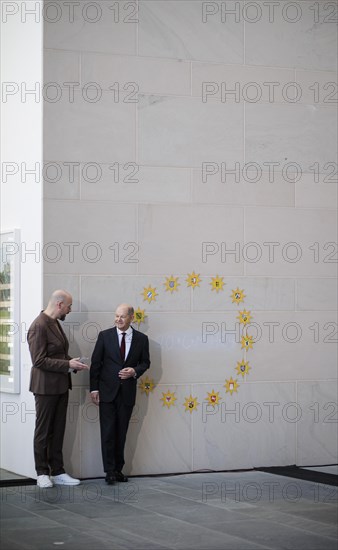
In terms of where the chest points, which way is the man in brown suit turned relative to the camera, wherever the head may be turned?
to the viewer's right

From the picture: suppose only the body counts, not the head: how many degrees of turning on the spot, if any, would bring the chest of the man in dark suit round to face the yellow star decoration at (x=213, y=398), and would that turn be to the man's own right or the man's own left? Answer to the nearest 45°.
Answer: approximately 135° to the man's own left

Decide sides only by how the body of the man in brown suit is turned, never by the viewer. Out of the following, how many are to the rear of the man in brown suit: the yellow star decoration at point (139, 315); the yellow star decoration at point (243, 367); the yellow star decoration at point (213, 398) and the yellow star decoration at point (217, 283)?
0

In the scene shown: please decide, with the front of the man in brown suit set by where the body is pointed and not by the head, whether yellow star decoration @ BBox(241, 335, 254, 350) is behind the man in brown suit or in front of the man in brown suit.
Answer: in front

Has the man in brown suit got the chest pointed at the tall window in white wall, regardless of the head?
no

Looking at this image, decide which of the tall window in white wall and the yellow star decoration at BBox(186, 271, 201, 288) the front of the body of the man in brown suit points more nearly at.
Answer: the yellow star decoration

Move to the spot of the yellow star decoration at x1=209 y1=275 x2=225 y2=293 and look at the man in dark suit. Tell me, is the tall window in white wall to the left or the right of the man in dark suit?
right

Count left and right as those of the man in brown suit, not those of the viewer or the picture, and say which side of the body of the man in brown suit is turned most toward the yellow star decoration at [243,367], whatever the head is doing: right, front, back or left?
front

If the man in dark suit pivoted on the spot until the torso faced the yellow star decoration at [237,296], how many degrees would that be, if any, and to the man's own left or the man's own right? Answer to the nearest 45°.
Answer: approximately 135° to the man's own left

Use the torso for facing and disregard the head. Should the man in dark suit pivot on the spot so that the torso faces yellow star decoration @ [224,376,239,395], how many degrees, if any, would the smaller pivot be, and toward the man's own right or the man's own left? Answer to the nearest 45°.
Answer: approximately 135° to the man's own left

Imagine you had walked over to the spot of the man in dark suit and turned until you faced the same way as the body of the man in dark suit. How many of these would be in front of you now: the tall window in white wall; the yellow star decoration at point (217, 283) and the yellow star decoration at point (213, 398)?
0

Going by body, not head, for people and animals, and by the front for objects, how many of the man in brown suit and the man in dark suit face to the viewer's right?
1

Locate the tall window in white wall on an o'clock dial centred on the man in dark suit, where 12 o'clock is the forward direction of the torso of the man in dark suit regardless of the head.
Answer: The tall window in white wall is roughly at 4 o'clock from the man in dark suit.

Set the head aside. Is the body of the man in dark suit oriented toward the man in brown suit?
no

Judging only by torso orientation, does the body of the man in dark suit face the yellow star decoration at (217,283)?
no

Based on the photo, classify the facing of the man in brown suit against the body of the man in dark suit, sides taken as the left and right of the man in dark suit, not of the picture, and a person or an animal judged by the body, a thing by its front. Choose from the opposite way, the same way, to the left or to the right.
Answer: to the left

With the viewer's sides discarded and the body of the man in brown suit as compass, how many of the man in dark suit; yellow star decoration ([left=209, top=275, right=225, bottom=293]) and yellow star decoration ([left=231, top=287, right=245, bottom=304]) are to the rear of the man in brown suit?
0

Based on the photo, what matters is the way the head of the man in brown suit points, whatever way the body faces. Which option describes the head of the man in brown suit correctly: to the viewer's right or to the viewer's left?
to the viewer's right

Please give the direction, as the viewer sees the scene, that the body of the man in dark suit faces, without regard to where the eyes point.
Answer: toward the camera
